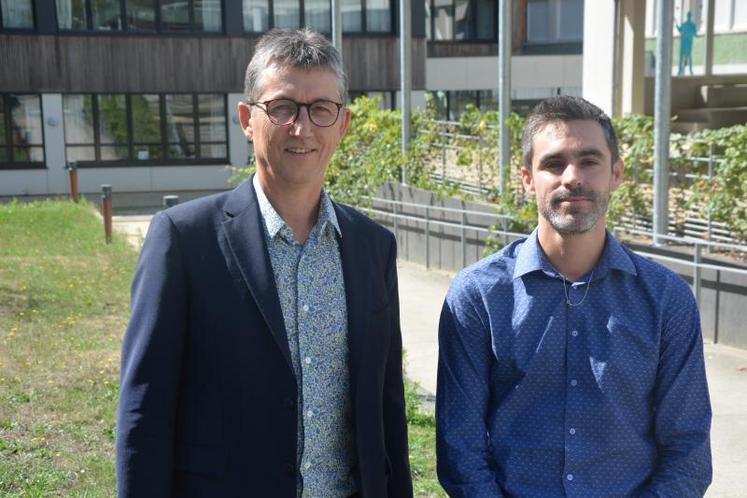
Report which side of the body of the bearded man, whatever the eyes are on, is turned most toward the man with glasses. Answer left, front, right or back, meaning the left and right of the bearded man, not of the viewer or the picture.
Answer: right

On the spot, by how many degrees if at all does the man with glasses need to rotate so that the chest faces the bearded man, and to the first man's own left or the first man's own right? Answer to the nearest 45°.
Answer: approximately 45° to the first man's own left

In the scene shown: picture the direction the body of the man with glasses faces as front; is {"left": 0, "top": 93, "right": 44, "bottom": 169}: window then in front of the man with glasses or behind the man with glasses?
behind

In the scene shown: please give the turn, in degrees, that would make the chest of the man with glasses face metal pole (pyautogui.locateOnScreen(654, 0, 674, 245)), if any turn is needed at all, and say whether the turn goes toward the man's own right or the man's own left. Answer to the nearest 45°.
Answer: approximately 90° to the man's own left

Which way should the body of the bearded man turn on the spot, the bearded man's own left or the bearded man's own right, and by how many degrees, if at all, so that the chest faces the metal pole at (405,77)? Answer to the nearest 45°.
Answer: approximately 180°

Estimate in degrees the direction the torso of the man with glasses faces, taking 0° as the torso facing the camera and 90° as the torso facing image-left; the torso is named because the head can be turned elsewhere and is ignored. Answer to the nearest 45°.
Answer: approximately 315°

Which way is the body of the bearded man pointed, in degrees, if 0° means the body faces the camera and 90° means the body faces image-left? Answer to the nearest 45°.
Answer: approximately 0°

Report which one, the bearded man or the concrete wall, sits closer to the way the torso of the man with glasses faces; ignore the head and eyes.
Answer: the bearded man

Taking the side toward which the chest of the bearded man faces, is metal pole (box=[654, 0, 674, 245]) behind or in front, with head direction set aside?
behind

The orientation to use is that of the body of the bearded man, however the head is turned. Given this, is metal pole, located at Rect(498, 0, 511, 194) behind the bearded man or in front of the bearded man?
behind

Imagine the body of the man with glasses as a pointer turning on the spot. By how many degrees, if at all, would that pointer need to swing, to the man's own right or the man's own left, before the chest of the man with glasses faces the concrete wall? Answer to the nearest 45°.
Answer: approximately 135° to the man's own left
